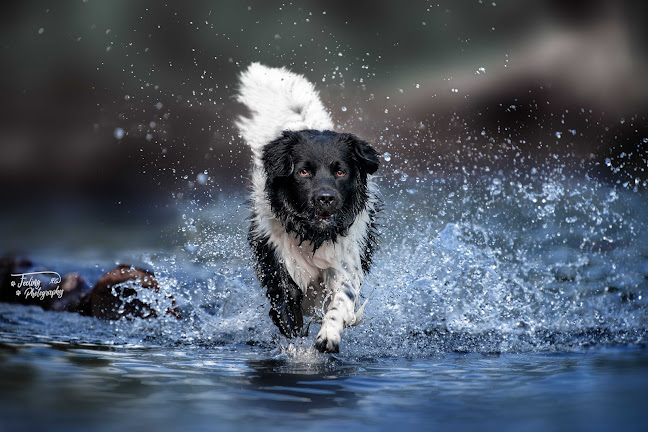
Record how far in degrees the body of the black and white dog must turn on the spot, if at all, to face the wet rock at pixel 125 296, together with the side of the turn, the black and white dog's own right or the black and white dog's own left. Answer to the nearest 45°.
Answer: approximately 135° to the black and white dog's own right

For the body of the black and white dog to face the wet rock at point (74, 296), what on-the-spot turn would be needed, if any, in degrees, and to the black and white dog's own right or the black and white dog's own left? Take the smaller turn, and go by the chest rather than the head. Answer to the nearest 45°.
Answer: approximately 135° to the black and white dog's own right

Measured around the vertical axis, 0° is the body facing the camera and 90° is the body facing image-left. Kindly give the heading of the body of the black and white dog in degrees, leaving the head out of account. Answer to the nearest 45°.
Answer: approximately 0°

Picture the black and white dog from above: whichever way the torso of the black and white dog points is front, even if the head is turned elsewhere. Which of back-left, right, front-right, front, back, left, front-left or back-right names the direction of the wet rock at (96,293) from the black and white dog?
back-right
